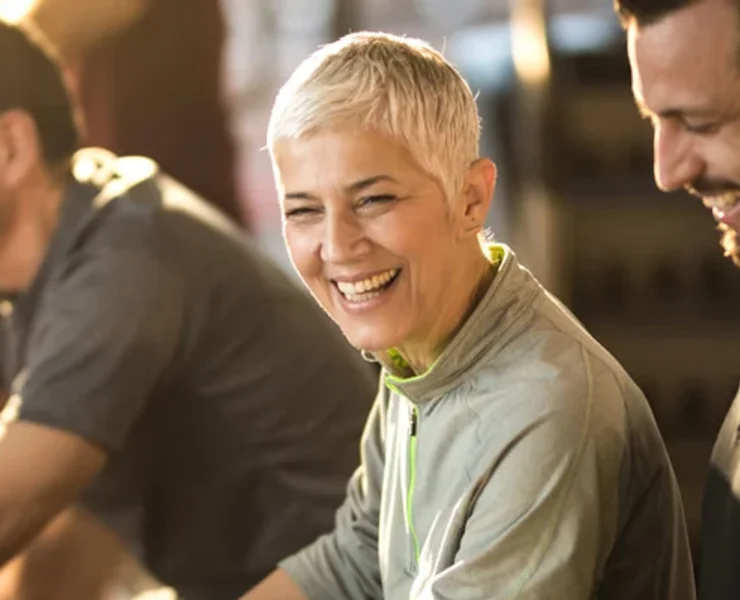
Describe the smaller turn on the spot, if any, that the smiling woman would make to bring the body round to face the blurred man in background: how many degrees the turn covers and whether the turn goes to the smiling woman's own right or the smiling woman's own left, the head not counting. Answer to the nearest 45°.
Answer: approximately 90° to the smiling woman's own right

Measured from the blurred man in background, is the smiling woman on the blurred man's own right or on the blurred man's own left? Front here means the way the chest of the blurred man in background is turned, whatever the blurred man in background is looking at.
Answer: on the blurred man's own left

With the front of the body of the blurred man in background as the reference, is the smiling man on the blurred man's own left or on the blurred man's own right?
on the blurred man's own left
